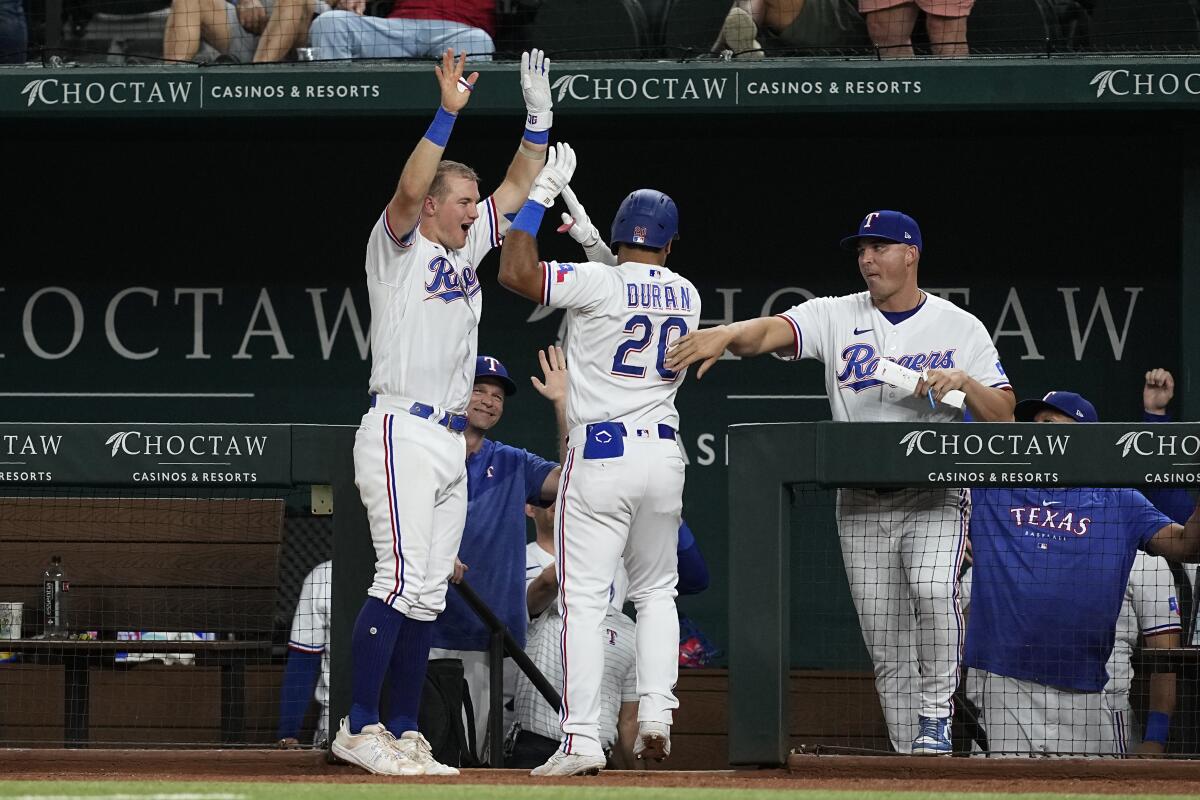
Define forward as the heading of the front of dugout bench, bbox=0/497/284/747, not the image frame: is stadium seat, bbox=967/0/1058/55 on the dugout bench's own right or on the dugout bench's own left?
on the dugout bench's own left

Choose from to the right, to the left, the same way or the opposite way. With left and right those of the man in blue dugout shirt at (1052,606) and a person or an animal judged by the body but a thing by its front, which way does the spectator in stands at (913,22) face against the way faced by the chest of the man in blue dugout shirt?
the same way

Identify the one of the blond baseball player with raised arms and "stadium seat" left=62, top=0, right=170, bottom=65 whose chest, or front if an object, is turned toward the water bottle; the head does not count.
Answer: the stadium seat

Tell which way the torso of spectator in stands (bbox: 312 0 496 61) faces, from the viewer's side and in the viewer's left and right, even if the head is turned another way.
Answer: facing the viewer and to the left of the viewer

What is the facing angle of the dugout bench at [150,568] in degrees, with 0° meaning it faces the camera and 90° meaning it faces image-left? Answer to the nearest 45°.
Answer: approximately 0°

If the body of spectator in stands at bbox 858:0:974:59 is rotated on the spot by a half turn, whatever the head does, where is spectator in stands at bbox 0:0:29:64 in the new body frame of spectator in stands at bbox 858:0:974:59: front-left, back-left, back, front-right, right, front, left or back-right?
left

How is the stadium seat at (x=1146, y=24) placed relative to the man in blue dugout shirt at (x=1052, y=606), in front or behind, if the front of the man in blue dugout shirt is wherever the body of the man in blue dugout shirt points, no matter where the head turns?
behind

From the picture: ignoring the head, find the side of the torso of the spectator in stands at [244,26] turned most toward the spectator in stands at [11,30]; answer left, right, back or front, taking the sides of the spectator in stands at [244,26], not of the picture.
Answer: right

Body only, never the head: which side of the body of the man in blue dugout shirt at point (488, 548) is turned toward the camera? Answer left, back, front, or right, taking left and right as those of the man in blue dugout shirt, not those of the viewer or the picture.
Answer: front

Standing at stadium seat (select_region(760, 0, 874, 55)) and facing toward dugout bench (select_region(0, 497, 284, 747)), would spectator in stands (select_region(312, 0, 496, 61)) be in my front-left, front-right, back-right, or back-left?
front-right

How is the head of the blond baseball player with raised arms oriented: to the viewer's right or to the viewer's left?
to the viewer's right

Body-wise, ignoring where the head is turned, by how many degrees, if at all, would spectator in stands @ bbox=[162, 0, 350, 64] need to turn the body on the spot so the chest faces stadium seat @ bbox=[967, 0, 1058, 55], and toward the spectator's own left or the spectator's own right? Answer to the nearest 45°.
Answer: approximately 90° to the spectator's own left

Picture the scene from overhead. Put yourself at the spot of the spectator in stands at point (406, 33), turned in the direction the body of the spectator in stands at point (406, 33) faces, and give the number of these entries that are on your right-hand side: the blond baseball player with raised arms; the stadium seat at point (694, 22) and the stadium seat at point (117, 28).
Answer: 1

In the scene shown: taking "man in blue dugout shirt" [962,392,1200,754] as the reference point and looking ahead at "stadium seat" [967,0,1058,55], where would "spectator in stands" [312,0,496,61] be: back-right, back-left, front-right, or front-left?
front-left

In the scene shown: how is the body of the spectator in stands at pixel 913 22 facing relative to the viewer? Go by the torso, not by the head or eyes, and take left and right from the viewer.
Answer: facing the viewer
